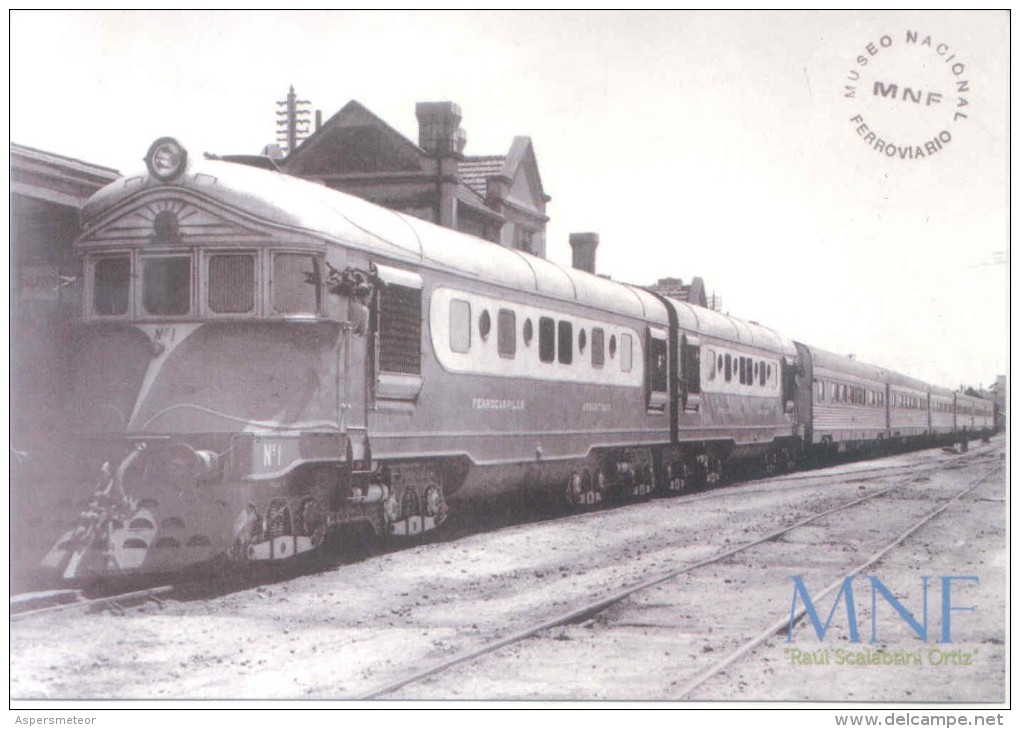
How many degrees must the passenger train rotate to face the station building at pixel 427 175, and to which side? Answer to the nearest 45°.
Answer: approximately 135° to its right

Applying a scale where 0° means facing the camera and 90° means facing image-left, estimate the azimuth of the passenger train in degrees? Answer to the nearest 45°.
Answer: approximately 45°

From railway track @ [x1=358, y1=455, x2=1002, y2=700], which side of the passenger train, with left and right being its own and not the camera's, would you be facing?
left
